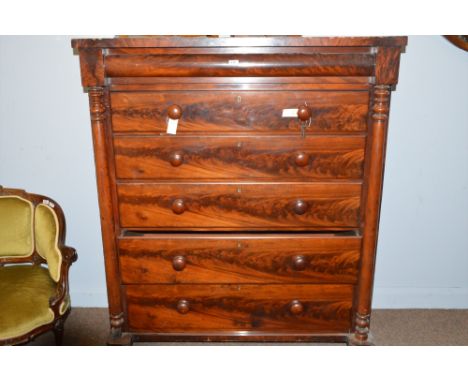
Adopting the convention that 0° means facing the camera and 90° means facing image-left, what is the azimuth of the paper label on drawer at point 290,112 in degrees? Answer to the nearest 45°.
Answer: approximately 0°

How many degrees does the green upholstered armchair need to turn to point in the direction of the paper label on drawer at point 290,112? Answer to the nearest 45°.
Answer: approximately 45° to its left

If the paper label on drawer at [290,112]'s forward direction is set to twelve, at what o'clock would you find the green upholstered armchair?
The green upholstered armchair is roughly at 3 o'clock from the paper label on drawer.

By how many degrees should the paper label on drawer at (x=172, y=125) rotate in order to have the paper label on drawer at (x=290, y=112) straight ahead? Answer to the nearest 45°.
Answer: approximately 90° to its left

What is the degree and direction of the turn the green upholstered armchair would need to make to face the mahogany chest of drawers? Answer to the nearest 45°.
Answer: approximately 45° to its left

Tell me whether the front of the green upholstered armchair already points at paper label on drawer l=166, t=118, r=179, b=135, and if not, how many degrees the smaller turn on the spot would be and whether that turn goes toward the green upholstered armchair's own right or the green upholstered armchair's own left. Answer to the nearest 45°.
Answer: approximately 45° to the green upholstered armchair's own left

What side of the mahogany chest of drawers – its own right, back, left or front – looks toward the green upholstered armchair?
right

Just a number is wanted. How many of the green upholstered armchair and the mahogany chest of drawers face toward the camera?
2

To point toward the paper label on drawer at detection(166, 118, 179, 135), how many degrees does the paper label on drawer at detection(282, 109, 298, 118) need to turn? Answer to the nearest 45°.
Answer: approximately 90° to its right
